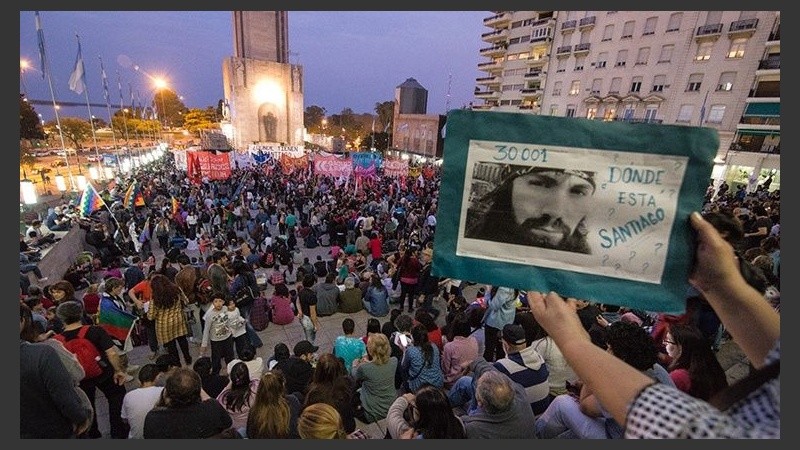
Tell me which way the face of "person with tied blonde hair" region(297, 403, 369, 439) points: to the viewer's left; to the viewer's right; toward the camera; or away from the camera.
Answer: away from the camera

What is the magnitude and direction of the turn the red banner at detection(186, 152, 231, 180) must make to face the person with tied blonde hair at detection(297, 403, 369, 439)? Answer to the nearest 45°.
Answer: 0° — it already faces them

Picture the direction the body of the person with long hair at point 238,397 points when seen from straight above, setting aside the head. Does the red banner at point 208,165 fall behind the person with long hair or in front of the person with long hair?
in front

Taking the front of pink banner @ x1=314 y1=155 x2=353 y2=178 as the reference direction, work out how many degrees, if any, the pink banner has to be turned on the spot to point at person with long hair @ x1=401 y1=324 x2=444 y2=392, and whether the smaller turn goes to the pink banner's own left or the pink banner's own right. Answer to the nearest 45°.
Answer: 0° — it already faces them

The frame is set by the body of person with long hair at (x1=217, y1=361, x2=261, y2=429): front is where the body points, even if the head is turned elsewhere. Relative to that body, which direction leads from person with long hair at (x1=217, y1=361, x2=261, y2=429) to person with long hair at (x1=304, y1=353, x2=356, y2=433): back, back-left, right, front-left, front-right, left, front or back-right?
right

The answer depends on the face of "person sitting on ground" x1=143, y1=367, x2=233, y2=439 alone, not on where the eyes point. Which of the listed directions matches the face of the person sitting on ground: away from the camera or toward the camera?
away from the camera

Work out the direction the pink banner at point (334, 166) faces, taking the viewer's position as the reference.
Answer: facing the viewer

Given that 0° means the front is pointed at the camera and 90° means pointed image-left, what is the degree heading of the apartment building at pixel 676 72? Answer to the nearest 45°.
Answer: approximately 45°

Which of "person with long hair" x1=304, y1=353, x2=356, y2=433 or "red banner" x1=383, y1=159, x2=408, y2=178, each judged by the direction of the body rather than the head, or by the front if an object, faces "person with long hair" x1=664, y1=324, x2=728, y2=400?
the red banner

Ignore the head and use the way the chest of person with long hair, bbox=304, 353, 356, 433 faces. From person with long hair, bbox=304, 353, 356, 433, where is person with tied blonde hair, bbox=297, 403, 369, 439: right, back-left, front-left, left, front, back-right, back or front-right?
back

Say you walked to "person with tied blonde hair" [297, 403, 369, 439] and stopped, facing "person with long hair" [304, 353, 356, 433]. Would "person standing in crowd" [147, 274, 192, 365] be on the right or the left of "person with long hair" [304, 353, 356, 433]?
left

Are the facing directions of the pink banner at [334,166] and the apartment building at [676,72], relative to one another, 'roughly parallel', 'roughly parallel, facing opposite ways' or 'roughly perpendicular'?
roughly perpendicular

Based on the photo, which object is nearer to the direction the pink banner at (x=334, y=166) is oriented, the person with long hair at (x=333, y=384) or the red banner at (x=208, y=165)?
the person with long hair

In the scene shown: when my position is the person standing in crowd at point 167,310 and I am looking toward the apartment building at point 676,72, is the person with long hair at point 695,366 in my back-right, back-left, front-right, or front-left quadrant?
front-right

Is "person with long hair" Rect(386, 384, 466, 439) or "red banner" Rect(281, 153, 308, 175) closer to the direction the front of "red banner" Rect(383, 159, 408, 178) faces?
the person with long hair

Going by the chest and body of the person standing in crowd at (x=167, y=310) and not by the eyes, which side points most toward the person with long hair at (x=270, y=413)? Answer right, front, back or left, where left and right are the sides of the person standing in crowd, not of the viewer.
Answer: back

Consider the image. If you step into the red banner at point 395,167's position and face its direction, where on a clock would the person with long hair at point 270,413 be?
The person with long hair is roughly at 12 o'clock from the red banner.

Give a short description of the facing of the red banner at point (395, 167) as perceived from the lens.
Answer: facing the viewer

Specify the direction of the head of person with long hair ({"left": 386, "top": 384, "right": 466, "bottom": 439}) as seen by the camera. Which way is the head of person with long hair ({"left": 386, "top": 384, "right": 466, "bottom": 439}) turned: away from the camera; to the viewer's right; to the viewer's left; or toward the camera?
away from the camera
